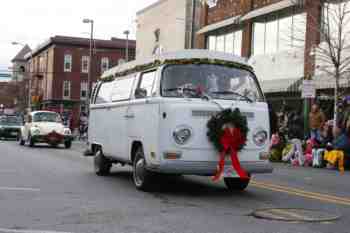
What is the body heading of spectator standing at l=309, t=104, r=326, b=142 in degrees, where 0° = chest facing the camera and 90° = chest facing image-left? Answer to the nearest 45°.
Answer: approximately 45°

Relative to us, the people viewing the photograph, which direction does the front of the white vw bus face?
facing the viewer and to the right of the viewer

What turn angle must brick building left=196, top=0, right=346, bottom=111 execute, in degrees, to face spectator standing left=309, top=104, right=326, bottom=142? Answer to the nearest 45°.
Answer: approximately 45° to its left

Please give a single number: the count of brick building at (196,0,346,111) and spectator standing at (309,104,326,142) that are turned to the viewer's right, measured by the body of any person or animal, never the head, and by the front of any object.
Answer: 0

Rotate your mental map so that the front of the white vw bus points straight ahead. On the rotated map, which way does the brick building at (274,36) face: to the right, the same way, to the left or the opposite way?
to the right

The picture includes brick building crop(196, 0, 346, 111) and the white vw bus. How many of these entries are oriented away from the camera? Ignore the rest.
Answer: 0

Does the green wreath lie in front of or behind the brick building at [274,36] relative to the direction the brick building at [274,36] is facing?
in front

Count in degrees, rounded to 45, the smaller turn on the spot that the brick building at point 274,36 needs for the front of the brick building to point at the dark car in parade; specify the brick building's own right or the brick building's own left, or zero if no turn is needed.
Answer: approximately 45° to the brick building's own right

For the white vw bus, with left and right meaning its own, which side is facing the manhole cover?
front

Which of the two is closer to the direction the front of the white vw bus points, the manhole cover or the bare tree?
the manhole cover

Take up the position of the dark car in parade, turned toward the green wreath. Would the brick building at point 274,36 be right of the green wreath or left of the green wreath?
left

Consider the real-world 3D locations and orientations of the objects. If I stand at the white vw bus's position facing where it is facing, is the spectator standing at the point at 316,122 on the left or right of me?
on my left

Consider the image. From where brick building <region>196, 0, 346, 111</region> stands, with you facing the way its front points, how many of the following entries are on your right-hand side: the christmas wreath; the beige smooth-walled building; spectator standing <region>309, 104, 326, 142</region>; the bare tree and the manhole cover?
1
